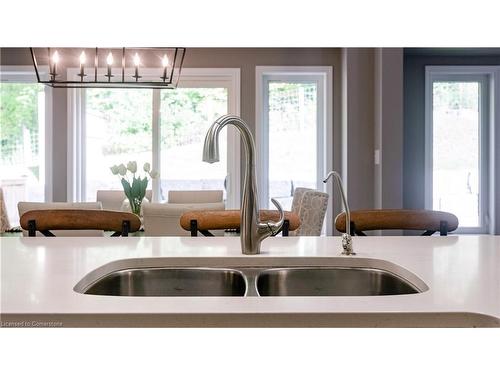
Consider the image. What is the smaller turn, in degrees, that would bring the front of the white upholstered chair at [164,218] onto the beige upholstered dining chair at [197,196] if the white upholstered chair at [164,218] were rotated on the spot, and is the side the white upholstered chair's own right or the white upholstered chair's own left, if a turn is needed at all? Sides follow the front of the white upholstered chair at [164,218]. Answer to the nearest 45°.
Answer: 0° — it already faces it

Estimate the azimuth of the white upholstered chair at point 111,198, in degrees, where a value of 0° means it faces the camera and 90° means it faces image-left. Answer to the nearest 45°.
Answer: approximately 0°

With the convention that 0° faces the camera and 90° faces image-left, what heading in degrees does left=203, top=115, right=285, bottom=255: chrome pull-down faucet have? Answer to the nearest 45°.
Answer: approximately 45°

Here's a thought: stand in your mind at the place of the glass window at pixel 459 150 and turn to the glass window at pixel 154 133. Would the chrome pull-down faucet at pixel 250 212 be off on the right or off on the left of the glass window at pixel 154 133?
left

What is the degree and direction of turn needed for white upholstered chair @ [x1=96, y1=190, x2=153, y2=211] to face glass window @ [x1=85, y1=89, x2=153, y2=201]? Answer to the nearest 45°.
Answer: approximately 180°

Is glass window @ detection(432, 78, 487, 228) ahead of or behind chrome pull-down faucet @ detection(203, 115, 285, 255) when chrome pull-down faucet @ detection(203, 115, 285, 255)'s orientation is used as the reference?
behind

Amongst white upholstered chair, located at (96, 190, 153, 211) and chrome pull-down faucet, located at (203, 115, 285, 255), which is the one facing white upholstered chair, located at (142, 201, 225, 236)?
white upholstered chair, located at (96, 190, 153, 211)

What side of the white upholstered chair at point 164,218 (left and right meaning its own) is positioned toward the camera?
back
